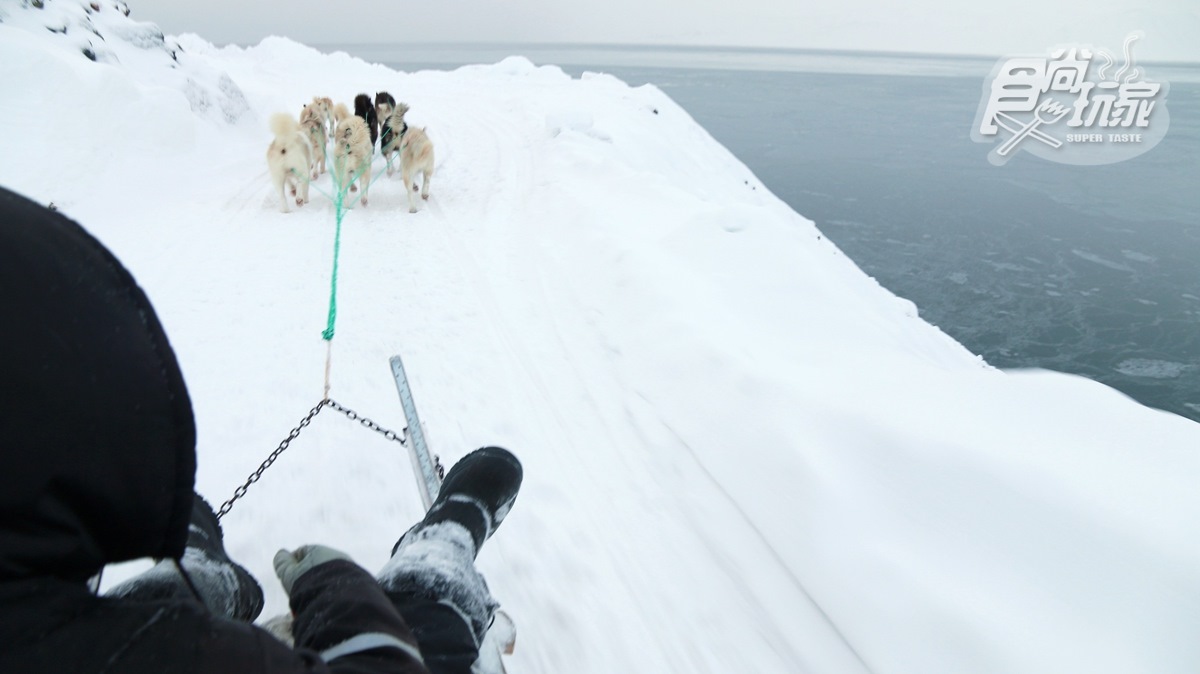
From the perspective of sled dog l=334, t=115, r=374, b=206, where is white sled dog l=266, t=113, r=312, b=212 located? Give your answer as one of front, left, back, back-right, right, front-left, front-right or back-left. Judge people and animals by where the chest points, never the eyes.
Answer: left

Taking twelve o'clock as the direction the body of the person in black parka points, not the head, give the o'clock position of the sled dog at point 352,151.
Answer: The sled dog is roughly at 11 o'clock from the person in black parka.

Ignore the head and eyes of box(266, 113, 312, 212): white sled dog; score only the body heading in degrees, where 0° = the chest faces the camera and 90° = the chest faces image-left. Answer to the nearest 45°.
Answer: approximately 180°

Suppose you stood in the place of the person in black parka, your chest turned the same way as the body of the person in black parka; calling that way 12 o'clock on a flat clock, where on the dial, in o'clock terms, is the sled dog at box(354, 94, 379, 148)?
The sled dog is roughly at 11 o'clock from the person in black parka.

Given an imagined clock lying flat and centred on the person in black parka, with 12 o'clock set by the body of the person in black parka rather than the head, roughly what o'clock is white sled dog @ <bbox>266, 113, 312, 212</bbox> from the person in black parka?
The white sled dog is roughly at 11 o'clock from the person in black parka.

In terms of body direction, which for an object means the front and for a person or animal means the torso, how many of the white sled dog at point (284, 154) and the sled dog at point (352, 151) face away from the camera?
2

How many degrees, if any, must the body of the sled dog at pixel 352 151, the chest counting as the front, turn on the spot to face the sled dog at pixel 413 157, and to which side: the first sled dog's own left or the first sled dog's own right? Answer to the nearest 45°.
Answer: approximately 90° to the first sled dog's own right

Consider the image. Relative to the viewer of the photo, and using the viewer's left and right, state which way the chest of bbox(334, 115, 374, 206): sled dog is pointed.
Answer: facing away from the viewer

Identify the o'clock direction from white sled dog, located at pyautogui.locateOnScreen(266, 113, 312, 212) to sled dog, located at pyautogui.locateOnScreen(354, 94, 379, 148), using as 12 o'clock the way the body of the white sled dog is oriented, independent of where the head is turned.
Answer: The sled dog is roughly at 1 o'clock from the white sled dog.

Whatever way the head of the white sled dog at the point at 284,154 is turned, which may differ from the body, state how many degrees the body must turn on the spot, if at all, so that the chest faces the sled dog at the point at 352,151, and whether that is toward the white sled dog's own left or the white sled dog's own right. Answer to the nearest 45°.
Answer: approximately 90° to the white sled dog's own right

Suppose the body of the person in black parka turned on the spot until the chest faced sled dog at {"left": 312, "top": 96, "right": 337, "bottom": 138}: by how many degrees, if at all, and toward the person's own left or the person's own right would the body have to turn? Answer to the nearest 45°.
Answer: approximately 45° to the person's own left

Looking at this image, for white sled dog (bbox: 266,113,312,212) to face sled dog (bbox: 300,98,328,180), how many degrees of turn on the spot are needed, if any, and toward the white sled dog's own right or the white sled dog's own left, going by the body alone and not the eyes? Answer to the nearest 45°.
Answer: approximately 45° to the white sled dog's own right

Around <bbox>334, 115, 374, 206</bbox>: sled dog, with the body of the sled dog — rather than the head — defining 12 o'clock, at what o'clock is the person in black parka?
The person in black parka is roughly at 6 o'clock from the sled dog.
